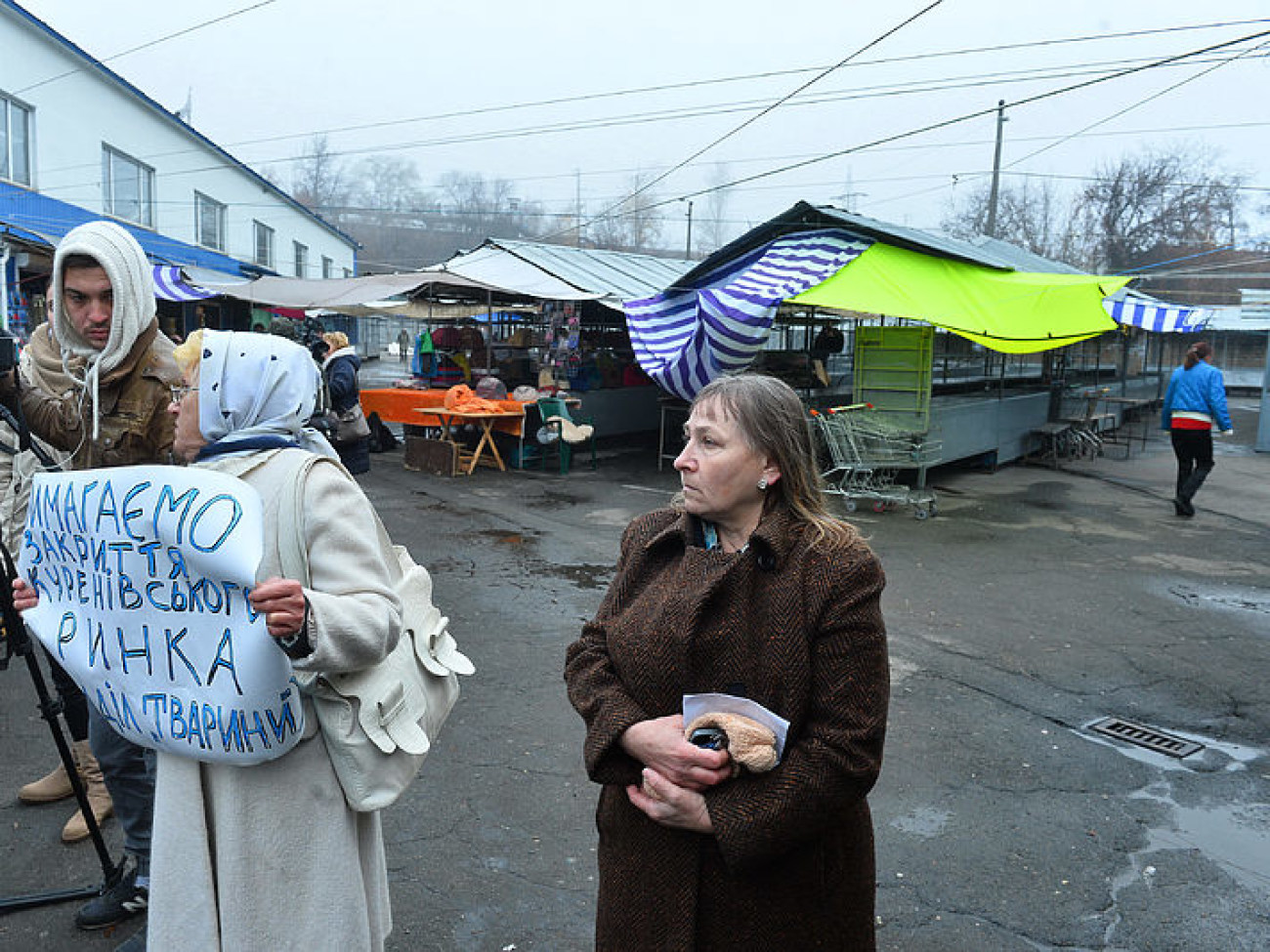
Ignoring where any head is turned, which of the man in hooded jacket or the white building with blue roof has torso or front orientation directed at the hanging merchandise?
the white building with blue roof

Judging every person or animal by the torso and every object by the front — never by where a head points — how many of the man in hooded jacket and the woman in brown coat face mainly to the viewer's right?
0

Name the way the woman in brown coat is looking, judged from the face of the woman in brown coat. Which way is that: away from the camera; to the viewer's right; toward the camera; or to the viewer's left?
to the viewer's left

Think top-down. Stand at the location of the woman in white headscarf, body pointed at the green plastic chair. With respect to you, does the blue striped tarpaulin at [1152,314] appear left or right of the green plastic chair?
right

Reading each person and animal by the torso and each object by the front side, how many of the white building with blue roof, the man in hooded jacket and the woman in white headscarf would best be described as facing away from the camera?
0

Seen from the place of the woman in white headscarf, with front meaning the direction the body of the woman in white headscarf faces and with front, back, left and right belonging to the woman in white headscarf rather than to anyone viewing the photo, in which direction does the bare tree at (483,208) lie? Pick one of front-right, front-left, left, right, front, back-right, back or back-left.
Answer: back-right

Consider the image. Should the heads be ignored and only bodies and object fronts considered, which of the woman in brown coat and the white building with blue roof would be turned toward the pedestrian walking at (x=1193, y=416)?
the white building with blue roof

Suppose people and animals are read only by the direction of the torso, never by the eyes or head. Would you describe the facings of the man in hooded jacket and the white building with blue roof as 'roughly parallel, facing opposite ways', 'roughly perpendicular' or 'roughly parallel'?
roughly perpendicular

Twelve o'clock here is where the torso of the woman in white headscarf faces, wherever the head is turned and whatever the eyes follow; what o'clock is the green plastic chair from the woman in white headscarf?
The green plastic chair is roughly at 5 o'clock from the woman in white headscarf.

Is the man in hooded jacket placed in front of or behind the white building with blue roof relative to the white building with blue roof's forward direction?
in front

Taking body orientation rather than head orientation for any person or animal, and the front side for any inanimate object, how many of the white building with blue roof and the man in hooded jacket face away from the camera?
0
